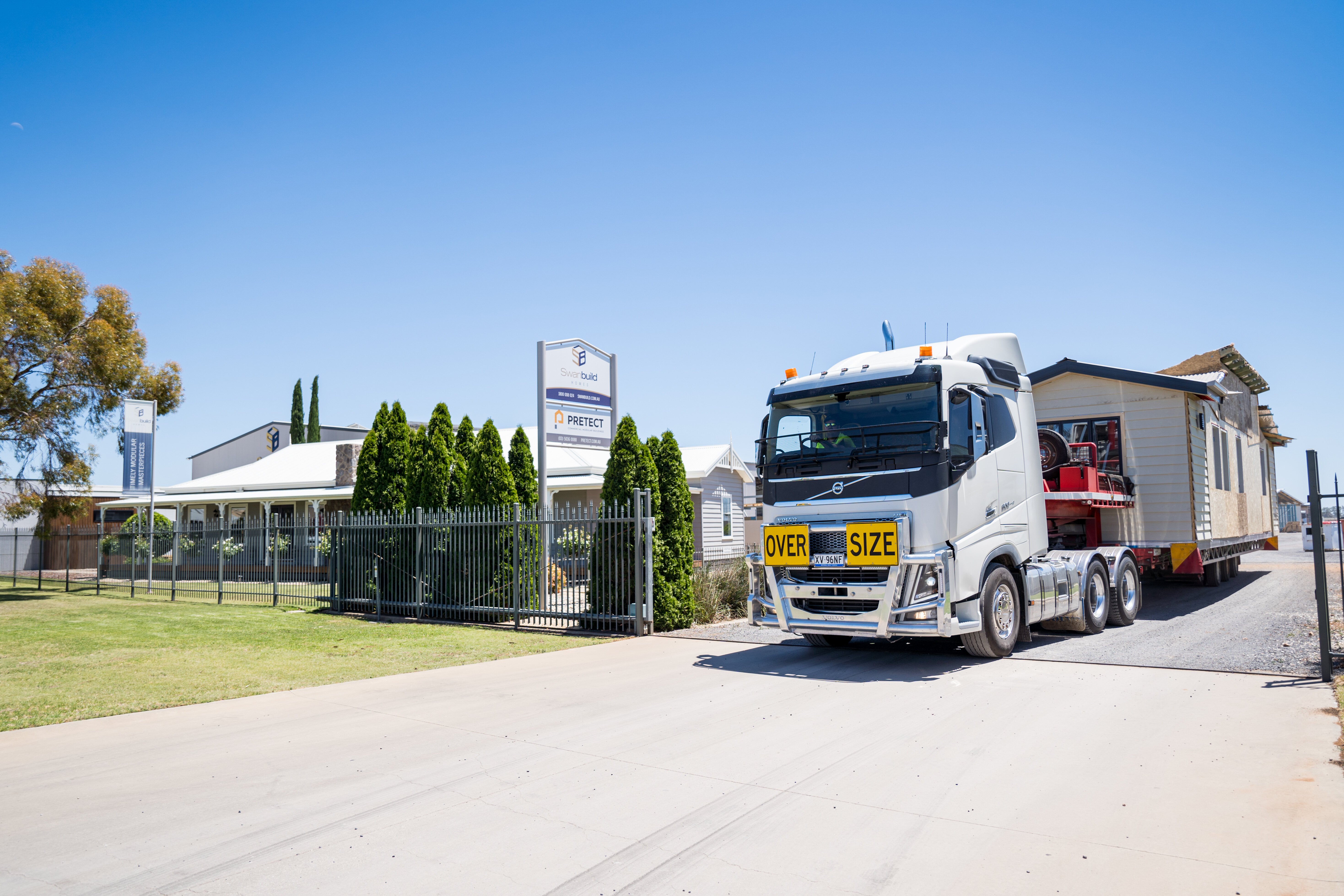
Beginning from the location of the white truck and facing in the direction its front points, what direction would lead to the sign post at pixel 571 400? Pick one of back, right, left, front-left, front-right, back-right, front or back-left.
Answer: right

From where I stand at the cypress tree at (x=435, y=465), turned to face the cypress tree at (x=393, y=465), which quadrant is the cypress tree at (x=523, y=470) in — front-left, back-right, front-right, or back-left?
back-right

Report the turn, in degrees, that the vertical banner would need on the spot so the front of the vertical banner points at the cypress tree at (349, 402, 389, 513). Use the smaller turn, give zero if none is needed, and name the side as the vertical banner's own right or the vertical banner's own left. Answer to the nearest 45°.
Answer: approximately 45° to the vertical banner's own left

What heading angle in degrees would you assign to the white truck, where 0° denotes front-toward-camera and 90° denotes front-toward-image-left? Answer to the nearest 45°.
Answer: approximately 45°

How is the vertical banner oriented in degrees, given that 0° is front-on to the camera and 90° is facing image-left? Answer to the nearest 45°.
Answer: approximately 0°

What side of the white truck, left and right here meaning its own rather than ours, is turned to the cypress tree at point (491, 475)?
right

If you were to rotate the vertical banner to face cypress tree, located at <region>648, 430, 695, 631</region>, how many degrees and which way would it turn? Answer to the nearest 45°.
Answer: approximately 45° to its left

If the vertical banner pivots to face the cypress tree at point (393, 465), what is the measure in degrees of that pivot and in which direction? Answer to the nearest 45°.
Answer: approximately 45° to its left

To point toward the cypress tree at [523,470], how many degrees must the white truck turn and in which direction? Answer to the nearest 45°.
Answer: approximately 90° to its right

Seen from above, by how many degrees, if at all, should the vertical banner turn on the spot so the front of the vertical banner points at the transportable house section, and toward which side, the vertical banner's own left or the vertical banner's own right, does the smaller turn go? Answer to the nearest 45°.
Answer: approximately 45° to the vertical banner's own left

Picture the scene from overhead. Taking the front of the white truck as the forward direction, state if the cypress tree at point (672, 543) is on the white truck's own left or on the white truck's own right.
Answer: on the white truck's own right
